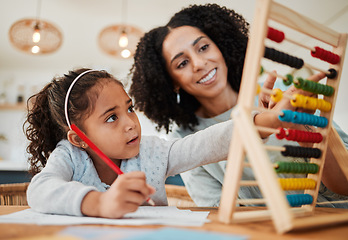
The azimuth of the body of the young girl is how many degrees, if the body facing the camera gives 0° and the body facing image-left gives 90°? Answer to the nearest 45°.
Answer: approximately 315°

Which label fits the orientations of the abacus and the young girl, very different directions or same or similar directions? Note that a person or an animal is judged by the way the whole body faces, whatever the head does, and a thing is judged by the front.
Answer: very different directions

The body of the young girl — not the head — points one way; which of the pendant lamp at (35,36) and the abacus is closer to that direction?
the abacus
